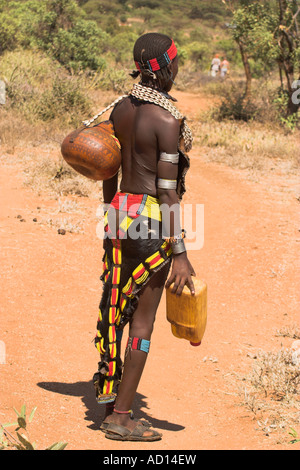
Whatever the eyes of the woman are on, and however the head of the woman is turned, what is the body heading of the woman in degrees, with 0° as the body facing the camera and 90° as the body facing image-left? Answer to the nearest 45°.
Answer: approximately 225°

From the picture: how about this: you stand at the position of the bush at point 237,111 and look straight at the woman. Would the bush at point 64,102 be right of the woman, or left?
right

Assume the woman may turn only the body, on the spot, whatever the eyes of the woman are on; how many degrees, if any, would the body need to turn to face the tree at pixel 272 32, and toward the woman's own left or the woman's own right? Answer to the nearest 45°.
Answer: approximately 45° to the woman's own left

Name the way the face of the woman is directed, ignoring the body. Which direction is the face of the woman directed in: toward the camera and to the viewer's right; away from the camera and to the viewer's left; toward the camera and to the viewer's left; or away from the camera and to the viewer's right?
away from the camera and to the viewer's right

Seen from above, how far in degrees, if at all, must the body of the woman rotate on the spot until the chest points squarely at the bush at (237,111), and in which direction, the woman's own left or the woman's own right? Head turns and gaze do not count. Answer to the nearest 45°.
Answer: approximately 45° to the woman's own left

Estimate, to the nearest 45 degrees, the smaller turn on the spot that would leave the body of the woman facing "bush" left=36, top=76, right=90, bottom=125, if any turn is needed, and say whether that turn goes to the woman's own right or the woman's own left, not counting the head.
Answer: approximately 45° to the woman's own left
